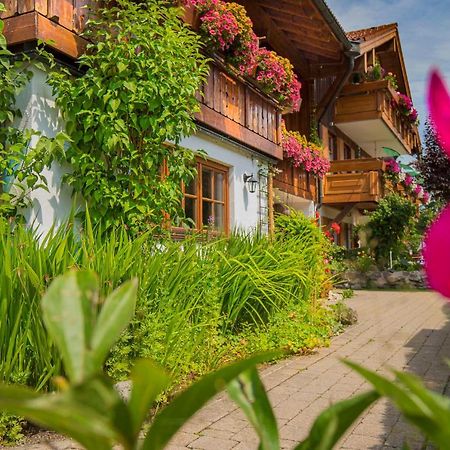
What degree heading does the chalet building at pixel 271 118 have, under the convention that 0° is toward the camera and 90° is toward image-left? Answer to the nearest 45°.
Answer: approximately 315°

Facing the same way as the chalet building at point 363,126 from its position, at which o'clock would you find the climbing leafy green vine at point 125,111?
The climbing leafy green vine is roughly at 2 o'clock from the chalet building.
